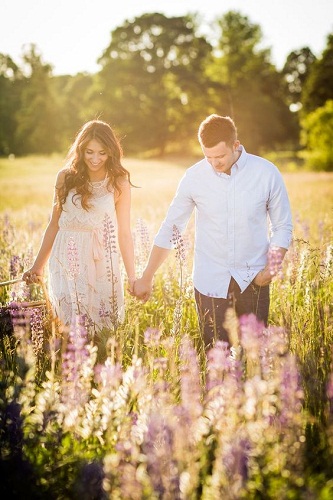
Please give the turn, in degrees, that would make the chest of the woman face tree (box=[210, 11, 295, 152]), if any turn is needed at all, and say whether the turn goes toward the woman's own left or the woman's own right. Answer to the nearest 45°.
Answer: approximately 180°

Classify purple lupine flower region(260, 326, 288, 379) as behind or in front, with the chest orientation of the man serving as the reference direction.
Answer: in front

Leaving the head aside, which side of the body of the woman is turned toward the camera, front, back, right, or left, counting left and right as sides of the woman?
front

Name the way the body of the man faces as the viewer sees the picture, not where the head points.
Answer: toward the camera

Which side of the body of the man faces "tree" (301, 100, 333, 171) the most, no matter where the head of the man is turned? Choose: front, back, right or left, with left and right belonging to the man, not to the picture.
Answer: back

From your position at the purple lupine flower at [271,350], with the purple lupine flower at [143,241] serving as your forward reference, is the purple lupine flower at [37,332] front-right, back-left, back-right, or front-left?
front-left

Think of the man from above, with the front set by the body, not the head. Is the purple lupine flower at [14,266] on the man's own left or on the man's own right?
on the man's own right

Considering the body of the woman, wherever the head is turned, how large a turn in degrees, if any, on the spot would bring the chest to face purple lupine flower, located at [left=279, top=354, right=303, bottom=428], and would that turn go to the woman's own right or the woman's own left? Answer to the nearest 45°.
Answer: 0° — they already face it

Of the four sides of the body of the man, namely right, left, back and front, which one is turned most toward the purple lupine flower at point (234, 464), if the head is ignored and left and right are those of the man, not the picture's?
front

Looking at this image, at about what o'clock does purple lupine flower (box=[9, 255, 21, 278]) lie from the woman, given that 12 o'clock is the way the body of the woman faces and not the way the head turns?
The purple lupine flower is roughly at 4 o'clock from the woman.

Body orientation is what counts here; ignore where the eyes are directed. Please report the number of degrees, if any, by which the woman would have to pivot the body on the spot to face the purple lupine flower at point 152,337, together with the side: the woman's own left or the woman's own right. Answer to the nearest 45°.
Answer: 0° — they already face it

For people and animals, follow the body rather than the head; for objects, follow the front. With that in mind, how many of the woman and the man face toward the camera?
2

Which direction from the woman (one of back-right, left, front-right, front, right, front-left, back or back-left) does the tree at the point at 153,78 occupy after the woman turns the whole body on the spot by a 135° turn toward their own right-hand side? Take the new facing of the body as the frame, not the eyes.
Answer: front-right

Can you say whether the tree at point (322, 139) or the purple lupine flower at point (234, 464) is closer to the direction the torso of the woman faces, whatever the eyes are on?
the purple lupine flower

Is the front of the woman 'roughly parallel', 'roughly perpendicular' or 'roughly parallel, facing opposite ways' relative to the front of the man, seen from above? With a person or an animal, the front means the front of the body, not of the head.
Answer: roughly parallel

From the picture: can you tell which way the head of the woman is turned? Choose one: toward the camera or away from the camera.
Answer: toward the camera
